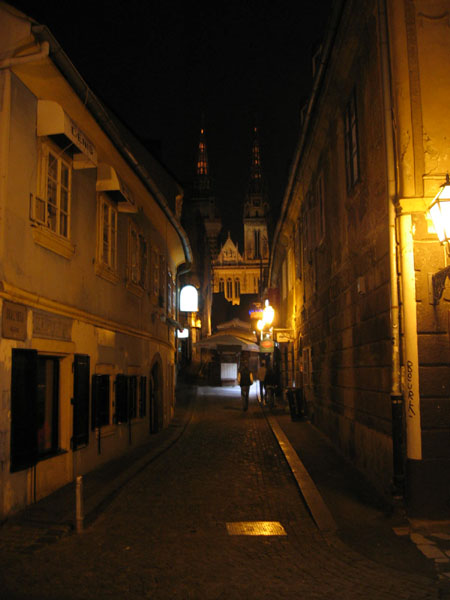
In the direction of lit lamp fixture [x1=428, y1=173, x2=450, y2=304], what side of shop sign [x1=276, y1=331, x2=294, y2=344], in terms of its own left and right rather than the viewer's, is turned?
front

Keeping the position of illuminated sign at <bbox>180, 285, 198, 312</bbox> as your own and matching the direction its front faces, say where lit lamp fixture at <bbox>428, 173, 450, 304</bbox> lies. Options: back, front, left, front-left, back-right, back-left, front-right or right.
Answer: front

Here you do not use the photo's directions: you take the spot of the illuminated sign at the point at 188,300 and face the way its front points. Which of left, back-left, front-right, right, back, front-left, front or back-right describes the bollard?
front

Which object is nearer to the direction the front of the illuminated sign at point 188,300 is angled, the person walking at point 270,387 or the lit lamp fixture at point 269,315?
the person walking

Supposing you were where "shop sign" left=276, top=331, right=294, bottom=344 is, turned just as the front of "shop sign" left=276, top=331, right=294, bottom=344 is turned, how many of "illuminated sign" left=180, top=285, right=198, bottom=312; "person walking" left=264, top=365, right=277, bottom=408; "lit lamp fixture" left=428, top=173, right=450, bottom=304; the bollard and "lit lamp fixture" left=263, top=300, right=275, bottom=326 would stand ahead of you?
2

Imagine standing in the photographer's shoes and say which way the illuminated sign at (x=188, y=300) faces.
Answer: facing the viewer

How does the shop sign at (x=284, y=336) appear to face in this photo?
toward the camera

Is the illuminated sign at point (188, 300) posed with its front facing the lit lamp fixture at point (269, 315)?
no

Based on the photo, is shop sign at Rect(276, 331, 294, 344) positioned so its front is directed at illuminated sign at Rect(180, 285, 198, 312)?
no

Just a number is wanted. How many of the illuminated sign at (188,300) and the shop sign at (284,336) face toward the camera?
2

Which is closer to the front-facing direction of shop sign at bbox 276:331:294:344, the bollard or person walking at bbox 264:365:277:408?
the bollard

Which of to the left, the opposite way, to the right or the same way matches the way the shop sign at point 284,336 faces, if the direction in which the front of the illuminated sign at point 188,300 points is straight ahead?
the same way

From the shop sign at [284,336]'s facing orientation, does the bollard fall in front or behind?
in front

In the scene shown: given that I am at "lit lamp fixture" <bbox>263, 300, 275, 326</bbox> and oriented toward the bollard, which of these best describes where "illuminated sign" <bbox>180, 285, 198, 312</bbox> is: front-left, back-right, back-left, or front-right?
front-right
